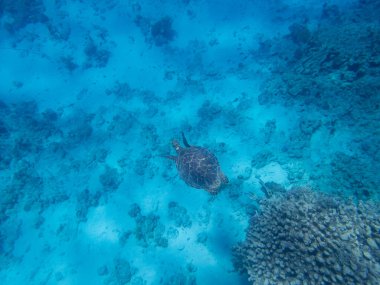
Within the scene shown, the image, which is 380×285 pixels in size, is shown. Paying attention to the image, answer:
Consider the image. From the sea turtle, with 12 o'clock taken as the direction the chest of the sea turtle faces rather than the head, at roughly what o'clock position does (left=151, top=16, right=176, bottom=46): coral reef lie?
The coral reef is roughly at 1 o'clock from the sea turtle.

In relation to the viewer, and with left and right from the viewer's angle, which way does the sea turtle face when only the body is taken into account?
facing away from the viewer and to the left of the viewer

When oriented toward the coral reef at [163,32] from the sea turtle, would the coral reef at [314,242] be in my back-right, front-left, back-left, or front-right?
back-right

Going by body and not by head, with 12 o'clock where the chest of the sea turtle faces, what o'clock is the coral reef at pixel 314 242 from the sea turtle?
The coral reef is roughly at 6 o'clock from the sea turtle.

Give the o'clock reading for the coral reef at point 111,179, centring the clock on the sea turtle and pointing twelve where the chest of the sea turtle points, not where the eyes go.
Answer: The coral reef is roughly at 11 o'clock from the sea turtle.
